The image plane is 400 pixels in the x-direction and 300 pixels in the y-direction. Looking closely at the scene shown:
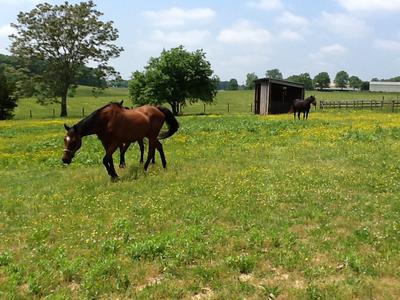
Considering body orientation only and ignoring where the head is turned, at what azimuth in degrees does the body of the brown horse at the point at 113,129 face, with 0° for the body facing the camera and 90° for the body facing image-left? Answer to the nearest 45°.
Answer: approximately 45°
